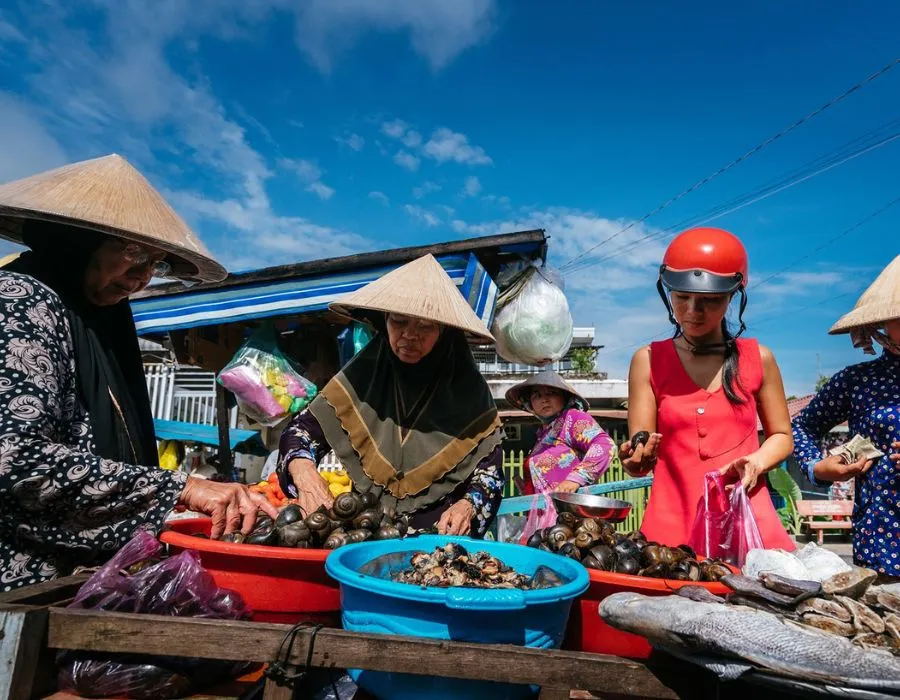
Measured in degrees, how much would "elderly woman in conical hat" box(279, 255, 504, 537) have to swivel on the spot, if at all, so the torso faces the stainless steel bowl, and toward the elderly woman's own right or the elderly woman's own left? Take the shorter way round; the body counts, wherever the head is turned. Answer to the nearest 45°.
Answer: approximately 90° to the elderly woman's own left

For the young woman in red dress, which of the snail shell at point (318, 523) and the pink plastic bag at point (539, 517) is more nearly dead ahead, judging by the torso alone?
the snail shell

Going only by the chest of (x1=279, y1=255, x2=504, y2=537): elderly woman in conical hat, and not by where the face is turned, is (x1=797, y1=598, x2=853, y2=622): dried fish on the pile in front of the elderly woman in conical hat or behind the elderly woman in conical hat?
in front

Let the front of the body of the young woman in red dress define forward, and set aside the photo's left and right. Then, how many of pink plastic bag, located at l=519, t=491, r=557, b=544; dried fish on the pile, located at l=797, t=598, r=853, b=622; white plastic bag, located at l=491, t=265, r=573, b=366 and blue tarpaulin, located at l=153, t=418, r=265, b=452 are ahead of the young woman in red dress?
1

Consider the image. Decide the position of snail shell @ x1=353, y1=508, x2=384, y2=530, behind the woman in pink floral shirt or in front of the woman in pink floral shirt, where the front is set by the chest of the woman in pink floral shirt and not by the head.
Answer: in front

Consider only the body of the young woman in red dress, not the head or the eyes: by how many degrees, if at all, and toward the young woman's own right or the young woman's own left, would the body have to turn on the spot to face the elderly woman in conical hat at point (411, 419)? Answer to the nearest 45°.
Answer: approximately 90° to the young woman's own right

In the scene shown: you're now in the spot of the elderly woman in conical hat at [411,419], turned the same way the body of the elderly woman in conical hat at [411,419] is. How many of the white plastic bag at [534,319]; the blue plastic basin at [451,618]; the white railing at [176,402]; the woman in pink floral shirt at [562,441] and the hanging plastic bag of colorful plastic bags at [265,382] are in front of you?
1

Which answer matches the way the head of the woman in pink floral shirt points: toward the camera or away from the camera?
toward the camera

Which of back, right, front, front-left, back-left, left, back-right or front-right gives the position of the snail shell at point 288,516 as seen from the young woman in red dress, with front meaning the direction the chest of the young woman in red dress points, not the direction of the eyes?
front-right

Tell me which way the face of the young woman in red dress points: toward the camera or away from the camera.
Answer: toward the camera

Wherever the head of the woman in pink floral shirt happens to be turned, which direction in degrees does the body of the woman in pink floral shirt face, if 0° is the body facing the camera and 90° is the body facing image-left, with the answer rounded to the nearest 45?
approximately 45°

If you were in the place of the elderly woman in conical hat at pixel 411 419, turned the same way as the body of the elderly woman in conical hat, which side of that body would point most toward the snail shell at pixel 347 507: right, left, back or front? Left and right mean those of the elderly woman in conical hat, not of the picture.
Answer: front

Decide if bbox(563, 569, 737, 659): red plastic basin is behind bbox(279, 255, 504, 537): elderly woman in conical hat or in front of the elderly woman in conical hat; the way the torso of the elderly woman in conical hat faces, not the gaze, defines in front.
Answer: in front

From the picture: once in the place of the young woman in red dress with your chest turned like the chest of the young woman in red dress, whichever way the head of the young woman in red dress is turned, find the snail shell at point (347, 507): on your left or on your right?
on your right

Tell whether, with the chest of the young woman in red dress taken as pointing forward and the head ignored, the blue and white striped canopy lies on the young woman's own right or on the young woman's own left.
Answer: on the young woman's own right

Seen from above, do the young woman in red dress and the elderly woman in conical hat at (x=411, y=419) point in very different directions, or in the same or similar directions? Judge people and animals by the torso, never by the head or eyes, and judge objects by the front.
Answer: same or similar directions

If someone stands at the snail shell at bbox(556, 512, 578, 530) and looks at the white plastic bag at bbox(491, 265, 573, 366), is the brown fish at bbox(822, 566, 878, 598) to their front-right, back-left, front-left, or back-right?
back-right

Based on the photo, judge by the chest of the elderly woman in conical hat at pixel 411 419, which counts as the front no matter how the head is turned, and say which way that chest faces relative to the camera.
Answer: toward the camera

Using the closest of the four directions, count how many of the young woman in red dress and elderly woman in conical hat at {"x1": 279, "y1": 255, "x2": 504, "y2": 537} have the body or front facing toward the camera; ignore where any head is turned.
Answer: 2
